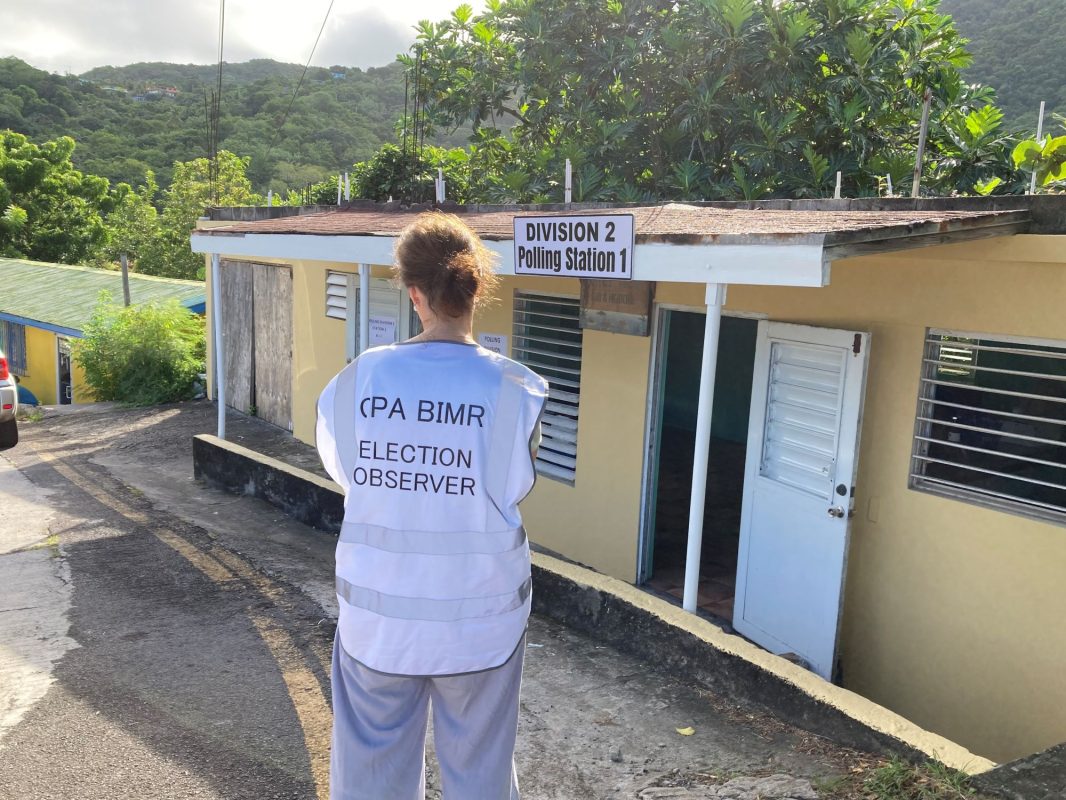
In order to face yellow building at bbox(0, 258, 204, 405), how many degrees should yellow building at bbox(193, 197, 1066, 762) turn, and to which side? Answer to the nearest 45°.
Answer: approximately 90° to its right

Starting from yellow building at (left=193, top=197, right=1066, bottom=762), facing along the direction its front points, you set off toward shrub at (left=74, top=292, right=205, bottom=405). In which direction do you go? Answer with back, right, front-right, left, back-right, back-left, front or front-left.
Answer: right

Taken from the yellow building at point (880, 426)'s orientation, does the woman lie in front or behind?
in front

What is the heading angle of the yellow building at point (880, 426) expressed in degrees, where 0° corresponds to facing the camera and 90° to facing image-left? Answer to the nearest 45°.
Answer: approximately 45°

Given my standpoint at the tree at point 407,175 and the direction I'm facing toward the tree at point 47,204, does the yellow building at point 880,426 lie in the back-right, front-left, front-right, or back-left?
back-left

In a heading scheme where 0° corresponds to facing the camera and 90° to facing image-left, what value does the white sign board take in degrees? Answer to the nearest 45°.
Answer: approximately 45°

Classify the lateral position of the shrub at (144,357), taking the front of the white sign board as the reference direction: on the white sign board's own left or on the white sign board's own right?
on the white sign board's own right

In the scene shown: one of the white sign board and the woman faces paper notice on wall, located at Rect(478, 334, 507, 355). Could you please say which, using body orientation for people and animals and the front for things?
the woman

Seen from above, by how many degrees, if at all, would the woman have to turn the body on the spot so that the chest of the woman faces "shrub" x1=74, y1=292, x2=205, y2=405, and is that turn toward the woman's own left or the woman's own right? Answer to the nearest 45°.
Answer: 0° — they already face it

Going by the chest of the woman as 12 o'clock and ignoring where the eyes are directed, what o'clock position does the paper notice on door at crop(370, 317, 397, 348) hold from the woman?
The paper notice on door is roughly at 12 o'clock from the woman.

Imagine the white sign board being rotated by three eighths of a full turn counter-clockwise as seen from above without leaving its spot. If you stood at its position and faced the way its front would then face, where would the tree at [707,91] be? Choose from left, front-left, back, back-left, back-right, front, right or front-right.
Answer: left

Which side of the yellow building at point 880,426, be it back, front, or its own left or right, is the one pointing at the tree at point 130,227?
right

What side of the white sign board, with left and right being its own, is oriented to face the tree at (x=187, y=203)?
right

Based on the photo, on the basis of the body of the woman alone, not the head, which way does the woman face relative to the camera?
away from the camera
